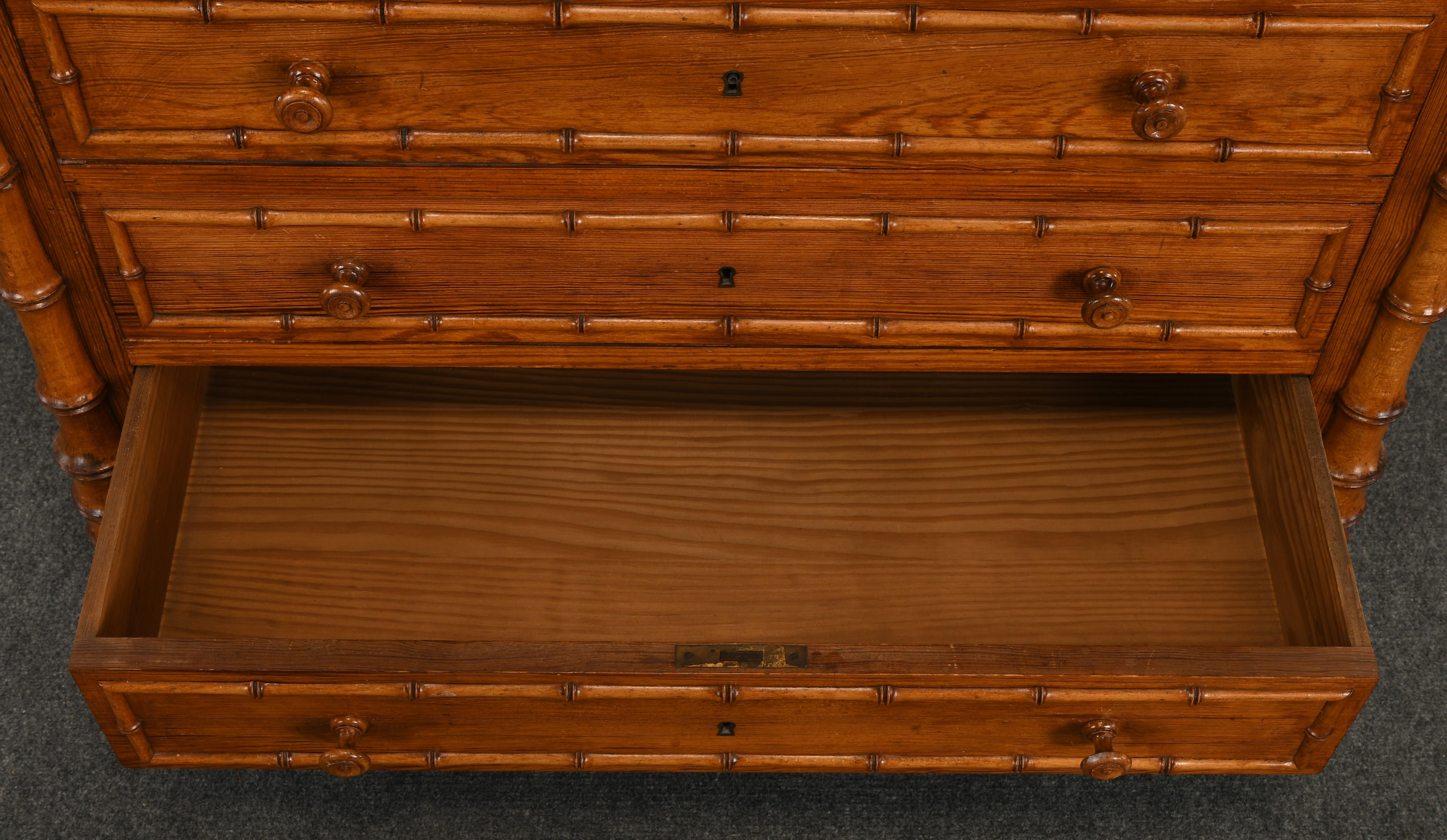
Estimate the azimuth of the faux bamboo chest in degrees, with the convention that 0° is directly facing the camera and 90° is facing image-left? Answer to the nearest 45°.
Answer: approximately 0°
